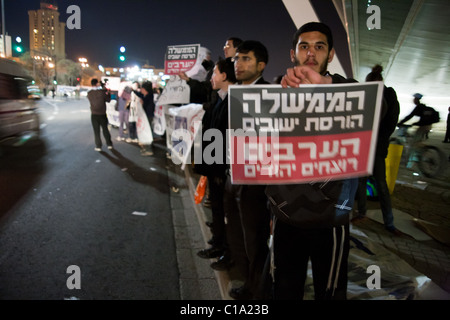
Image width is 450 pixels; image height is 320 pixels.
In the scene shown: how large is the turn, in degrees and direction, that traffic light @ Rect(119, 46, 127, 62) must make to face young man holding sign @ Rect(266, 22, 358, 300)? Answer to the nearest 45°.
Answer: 0° — it already faces them

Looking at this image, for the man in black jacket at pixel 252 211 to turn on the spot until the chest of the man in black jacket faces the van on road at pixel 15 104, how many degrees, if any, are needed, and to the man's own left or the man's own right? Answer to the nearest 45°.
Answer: approximately 90° to the man's own right

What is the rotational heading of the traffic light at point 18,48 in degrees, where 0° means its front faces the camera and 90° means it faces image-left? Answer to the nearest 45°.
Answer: approximately 0°

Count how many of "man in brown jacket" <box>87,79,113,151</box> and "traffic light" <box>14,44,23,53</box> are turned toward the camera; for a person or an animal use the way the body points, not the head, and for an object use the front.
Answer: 1

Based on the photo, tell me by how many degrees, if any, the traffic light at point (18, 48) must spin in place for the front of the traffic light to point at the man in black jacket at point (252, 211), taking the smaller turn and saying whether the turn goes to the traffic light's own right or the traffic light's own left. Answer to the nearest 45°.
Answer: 0° — it already faces them

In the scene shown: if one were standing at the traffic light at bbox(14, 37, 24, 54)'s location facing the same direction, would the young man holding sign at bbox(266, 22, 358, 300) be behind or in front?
in front

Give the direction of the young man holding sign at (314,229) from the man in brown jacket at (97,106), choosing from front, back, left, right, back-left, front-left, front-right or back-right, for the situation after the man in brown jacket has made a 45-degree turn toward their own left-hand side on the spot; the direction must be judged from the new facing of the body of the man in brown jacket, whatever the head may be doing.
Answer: back

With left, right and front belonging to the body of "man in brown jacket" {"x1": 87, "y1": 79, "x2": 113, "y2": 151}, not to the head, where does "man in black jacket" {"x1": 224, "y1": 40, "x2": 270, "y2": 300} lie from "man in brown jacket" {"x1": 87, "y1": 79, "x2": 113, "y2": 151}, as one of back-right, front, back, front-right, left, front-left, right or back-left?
back-right
